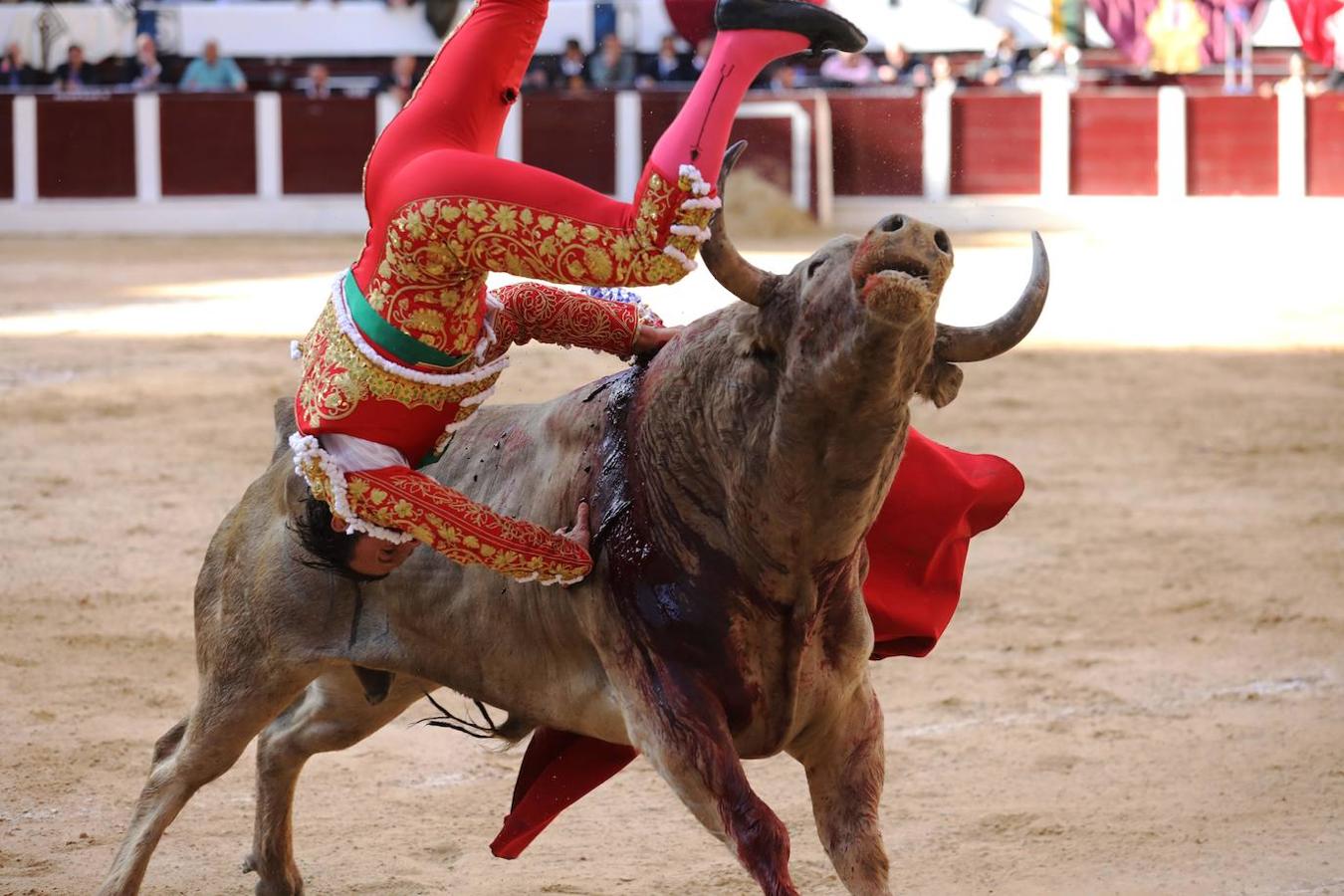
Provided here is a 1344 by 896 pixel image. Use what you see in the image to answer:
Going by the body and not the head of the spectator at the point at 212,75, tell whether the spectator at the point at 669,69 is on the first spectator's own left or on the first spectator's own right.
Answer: on the first spectator's own left

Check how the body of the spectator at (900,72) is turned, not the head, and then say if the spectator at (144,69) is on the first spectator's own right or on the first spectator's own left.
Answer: on the first spectator's own right

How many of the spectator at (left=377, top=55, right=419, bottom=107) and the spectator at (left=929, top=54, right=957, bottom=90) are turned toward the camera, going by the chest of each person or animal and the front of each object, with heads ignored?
2

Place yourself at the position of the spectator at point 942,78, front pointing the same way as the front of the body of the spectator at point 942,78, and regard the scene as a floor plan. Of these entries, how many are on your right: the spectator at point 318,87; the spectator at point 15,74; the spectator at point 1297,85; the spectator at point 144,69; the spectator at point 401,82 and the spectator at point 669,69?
5

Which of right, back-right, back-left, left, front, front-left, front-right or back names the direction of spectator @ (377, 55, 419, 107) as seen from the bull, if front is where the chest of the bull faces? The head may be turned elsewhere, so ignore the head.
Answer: back-left

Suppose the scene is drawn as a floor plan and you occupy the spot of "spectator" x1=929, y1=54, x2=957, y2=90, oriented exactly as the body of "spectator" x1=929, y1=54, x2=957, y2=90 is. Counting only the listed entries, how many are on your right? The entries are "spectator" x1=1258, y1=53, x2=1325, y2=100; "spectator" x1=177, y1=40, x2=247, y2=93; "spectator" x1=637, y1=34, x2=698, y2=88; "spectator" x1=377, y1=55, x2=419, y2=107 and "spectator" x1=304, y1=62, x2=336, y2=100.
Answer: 4

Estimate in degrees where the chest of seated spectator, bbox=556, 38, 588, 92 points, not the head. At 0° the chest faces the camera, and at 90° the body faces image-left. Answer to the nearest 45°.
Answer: approximately 0°
